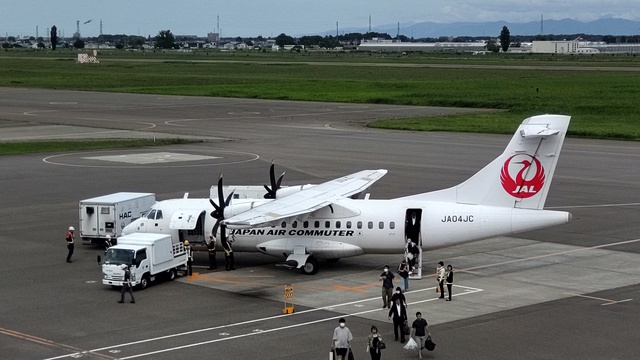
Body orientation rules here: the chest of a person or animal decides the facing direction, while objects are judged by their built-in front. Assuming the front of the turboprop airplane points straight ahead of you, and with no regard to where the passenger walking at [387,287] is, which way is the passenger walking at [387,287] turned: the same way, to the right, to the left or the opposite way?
to the left

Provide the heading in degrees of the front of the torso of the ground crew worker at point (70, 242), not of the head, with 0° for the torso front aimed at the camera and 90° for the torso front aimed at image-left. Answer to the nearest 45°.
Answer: approximately 270°

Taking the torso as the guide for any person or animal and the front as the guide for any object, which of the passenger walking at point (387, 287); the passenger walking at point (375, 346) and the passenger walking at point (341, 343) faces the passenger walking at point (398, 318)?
the passenger walking at point (387, 287)

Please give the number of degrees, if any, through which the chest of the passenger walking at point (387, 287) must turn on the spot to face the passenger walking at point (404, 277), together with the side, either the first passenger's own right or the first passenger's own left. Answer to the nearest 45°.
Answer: approximately 180°

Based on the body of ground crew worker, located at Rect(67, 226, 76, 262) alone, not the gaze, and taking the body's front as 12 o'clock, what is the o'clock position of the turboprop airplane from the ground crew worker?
The turboprop airplane is roughly at 1 o'clock from the ground crew worker.

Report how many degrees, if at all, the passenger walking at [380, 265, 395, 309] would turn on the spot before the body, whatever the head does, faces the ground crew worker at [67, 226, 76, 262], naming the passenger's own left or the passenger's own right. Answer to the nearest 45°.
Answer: approximately 135° to the passenger's own right

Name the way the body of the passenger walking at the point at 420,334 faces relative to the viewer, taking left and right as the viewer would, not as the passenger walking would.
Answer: facing the viewer

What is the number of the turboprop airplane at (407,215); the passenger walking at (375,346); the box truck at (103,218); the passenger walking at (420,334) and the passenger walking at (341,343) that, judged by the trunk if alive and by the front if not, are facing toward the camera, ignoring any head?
3

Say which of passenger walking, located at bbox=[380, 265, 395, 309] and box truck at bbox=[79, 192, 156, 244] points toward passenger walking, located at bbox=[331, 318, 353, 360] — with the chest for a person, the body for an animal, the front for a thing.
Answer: passenger walking, located at bbox=[380, 265, 395, 309]

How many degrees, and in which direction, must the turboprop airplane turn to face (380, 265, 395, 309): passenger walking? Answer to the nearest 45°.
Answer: approximately 90° to its left

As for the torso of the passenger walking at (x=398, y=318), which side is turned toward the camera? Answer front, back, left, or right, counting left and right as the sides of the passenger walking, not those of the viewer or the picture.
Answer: front

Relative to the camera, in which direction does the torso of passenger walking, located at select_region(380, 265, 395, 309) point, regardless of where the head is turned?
toward the camera

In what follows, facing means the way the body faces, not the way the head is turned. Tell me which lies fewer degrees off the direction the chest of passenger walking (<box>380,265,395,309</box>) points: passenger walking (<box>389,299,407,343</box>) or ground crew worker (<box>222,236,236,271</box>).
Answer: the passenger walking

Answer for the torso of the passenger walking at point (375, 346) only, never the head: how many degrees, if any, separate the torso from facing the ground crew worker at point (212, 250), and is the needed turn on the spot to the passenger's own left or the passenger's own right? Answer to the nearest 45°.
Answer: approximately 135° to the passenger's own right

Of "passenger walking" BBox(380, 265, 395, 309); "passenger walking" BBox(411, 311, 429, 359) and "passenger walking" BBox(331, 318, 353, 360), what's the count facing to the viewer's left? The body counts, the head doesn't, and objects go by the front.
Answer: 0
